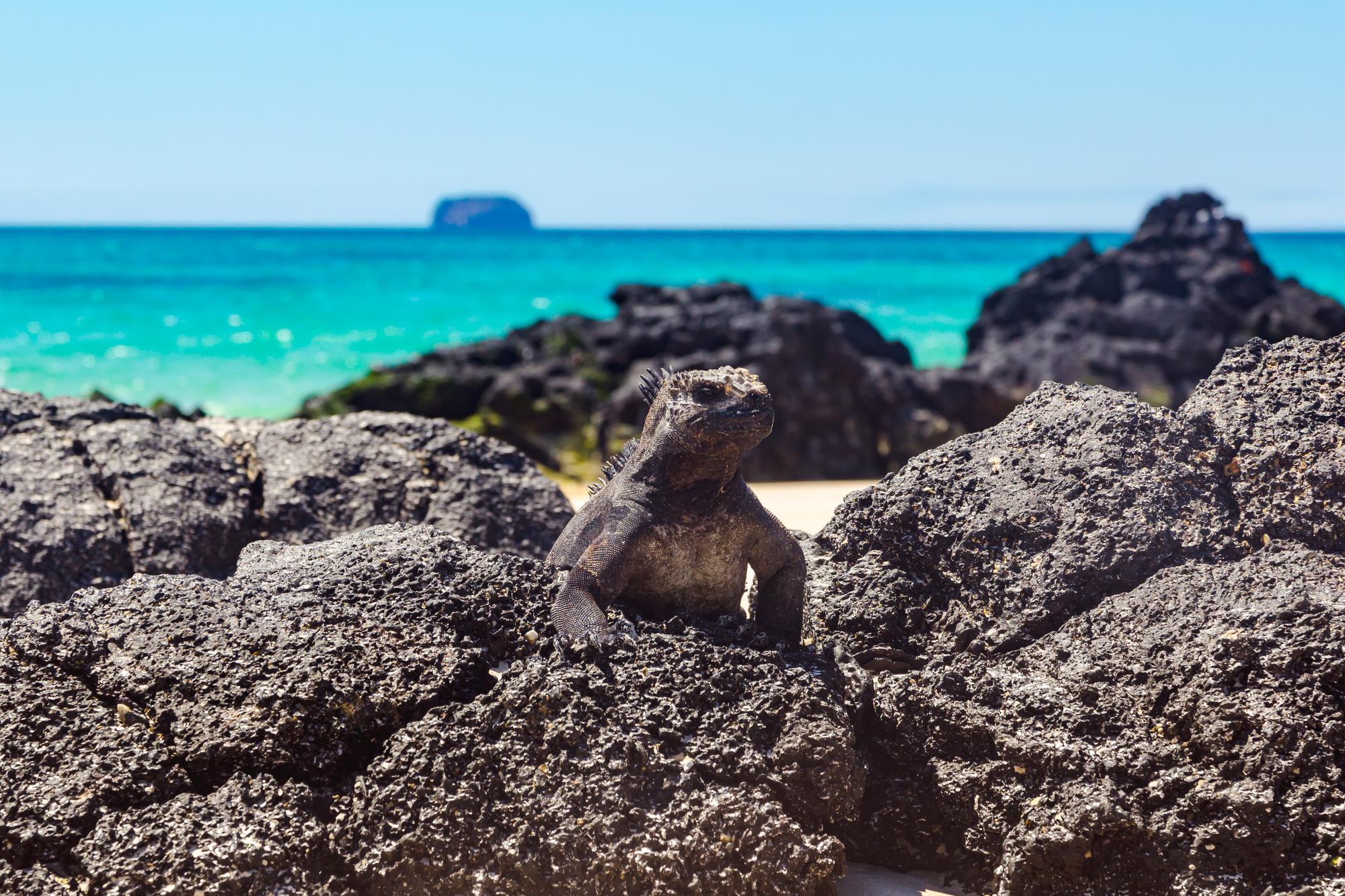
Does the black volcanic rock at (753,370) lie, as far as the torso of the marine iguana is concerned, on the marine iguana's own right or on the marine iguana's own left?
on the marine iguana's own left

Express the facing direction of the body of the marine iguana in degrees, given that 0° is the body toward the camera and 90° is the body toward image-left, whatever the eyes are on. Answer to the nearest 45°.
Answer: approximately 315°

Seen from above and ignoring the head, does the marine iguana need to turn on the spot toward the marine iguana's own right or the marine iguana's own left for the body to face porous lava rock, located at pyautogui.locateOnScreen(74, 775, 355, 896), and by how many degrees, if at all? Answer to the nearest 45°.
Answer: approximately 90° to the marine iguana's own right

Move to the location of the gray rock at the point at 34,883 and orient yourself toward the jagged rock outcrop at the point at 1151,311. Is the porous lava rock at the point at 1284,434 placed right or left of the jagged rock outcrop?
right

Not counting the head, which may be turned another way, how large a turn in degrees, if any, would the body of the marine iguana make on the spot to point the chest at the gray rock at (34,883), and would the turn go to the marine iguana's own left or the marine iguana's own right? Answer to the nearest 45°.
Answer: approximately 90° to the marine iguana's own right

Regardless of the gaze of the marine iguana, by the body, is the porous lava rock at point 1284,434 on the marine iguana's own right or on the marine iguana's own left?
on the marine iguana's own left
